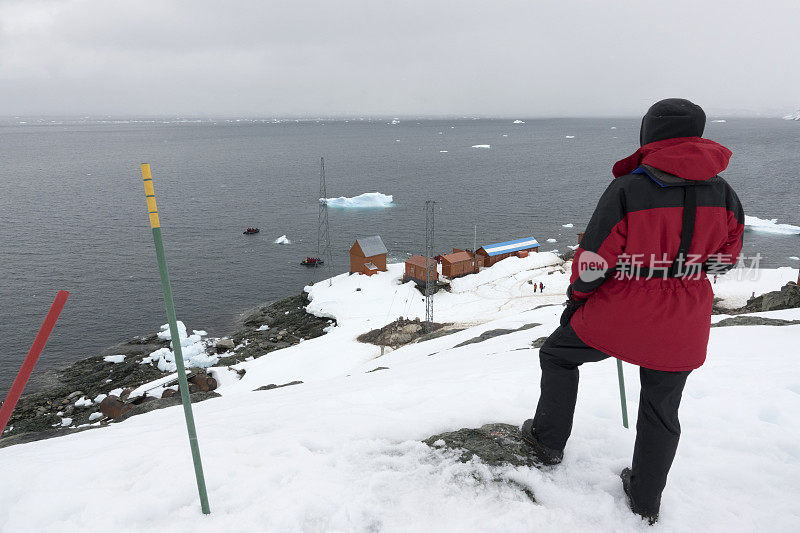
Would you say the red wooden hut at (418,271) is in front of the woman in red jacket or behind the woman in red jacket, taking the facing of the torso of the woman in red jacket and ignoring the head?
in front

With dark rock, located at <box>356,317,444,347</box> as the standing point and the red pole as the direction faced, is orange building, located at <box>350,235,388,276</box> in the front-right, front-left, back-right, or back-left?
back-right

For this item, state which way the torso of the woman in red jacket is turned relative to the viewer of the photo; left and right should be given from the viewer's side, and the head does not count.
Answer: facing away from the viewer and to the left of the viewer

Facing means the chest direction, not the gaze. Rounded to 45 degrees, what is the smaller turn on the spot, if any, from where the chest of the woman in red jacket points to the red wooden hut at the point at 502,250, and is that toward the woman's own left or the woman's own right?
approximately 45° to the woman's own right

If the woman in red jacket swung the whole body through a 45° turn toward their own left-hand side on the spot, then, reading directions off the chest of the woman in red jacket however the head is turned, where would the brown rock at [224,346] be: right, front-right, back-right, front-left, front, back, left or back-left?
front-right

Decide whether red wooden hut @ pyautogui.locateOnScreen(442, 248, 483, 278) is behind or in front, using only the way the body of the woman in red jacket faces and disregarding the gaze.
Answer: in front

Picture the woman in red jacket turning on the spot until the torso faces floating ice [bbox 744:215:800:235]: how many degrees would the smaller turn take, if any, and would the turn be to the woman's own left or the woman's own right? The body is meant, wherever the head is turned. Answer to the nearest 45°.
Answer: approximately 45° to the woman's own right

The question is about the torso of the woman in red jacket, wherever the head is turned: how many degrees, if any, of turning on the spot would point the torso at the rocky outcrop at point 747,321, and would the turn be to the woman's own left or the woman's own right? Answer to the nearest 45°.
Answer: approximately 45° to the woman's own right

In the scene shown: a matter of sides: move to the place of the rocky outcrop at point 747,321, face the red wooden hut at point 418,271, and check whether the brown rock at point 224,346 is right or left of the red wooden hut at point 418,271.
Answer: left
